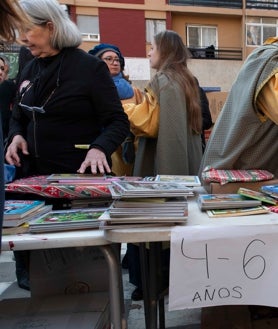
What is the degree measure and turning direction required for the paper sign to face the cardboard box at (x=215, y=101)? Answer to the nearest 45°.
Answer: approximately 180°

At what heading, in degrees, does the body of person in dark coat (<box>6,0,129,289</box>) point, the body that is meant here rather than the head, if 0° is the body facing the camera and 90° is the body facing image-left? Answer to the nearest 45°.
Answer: approximately 45°

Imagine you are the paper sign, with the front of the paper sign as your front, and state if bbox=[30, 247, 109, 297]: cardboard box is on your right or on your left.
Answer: on your right

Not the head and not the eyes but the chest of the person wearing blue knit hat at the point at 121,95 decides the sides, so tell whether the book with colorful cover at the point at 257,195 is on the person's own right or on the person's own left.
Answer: on the person's own left

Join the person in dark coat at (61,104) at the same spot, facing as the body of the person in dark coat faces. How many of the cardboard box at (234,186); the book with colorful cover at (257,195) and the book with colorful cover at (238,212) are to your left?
3
